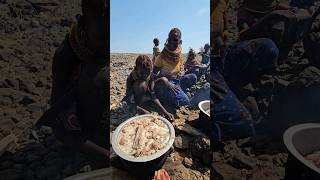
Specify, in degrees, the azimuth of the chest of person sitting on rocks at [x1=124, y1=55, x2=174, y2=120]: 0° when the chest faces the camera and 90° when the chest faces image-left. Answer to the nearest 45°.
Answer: approximately 315°

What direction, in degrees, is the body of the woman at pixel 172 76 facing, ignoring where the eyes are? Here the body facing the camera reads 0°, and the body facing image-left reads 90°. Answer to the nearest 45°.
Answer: approximately 315°
